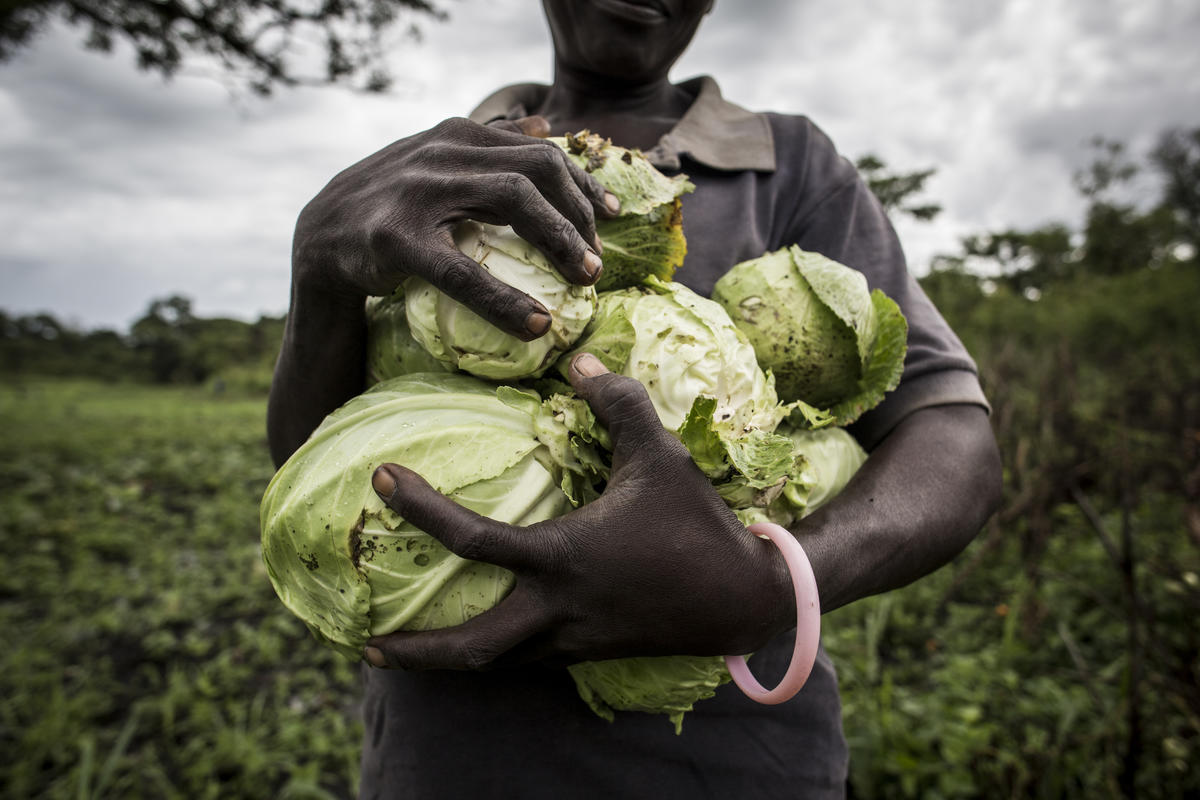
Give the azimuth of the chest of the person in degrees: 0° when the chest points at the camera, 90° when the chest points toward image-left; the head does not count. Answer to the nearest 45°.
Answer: approximately 0°
